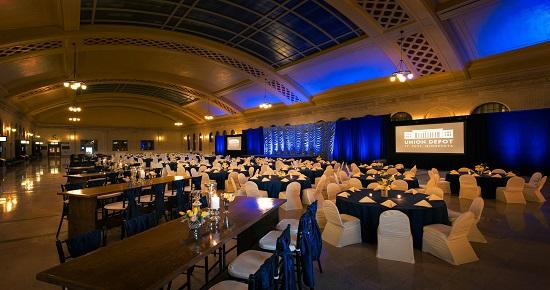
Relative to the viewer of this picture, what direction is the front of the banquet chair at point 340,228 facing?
facing away from the viewer and to the right of the viewer

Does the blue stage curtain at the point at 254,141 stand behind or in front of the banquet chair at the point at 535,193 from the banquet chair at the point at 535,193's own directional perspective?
in front

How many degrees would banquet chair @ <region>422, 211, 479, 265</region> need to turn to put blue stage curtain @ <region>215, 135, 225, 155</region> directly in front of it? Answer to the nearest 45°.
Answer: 0° — it already faces it

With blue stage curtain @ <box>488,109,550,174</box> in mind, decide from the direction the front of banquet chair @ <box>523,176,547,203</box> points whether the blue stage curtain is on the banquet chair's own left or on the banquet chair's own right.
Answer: on the banquet chair's own right

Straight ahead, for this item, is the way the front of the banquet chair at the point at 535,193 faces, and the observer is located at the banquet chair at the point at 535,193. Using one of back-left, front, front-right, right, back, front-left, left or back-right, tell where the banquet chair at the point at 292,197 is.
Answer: front-left

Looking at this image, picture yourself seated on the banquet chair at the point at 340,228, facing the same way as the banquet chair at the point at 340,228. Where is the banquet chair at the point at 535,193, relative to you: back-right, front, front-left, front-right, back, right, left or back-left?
front

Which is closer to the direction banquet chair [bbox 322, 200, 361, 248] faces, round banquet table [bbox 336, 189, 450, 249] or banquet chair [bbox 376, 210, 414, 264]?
the round banquet table

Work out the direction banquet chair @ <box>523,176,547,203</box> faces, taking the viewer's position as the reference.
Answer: facing to the left of the viewer

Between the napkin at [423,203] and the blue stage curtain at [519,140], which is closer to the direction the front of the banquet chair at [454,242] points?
the napkin

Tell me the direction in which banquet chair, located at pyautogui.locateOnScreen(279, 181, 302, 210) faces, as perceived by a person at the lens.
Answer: facing away from the viewer and to the left of the viewer

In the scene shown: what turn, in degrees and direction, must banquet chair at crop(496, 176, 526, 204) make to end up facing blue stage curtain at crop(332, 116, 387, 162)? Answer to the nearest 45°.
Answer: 0° — it already faces it

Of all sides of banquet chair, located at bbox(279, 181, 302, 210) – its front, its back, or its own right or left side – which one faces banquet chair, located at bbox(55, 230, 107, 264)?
left

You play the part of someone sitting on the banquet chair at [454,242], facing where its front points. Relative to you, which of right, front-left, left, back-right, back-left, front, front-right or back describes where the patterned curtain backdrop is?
front

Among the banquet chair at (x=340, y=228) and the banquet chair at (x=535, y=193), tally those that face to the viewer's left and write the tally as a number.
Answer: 1

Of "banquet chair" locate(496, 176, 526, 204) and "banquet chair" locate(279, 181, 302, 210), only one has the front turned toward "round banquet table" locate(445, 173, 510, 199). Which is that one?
"banquet chair" locate(496, 176, 526, 204)

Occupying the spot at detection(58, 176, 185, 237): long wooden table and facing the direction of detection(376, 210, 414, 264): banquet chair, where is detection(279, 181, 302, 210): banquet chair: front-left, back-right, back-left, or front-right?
front-left

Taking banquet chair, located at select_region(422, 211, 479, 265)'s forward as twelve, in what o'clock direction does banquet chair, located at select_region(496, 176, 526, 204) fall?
banquet chair, located at select_region(496, 176, 526, 204) is roughly at 2 o'clock from banquet chair, located at select_region(422, 211, 479, 265).
